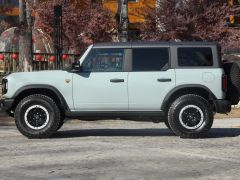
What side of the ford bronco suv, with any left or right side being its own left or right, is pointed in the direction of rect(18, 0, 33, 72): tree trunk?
right

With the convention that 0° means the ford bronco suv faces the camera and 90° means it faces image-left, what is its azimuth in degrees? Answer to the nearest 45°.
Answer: approximately 90°

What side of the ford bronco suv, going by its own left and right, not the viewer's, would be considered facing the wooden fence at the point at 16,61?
right
